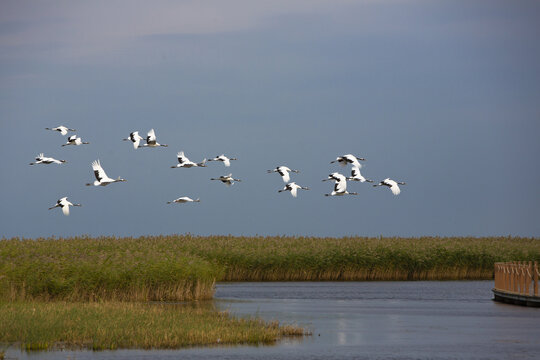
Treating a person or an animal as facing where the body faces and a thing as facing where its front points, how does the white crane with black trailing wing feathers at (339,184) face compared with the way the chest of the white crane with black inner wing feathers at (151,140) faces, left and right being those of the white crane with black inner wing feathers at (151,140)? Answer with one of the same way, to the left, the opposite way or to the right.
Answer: the same way

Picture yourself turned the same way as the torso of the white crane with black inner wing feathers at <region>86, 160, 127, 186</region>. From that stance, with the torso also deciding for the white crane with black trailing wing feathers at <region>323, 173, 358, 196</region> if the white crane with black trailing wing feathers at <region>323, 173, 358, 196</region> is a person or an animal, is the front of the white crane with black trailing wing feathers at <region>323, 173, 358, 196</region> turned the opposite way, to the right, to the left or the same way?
the same way

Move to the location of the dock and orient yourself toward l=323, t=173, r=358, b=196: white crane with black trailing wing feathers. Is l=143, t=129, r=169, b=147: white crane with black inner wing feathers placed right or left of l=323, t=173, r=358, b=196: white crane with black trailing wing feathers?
left
